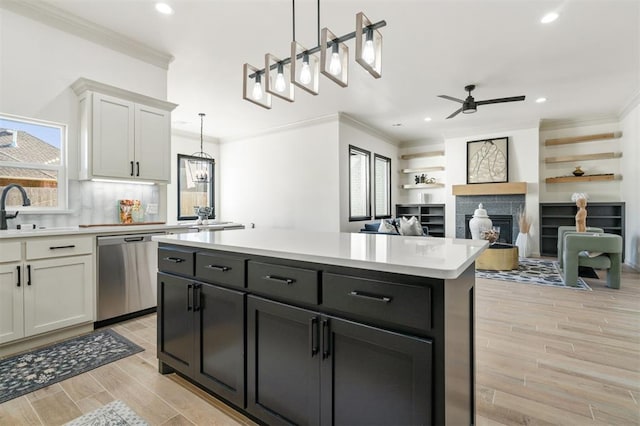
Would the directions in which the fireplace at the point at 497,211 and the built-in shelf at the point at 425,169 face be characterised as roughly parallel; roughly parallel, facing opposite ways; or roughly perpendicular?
roughly parallel

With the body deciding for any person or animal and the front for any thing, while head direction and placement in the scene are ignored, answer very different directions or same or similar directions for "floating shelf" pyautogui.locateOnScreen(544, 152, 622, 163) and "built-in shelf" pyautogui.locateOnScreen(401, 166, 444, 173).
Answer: same or similar directions

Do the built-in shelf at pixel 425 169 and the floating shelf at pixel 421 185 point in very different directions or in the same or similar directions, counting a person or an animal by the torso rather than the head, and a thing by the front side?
same or similar directions

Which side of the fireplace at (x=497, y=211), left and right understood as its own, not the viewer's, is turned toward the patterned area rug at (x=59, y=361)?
front

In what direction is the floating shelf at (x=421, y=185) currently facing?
toward the camera

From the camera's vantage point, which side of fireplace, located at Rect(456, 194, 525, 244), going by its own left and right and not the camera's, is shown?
front

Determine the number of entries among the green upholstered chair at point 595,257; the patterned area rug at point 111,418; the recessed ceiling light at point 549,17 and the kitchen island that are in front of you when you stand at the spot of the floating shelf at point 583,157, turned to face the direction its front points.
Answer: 4

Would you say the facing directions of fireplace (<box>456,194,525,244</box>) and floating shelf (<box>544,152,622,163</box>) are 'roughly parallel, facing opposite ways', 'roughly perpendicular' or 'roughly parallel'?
roughly parallel

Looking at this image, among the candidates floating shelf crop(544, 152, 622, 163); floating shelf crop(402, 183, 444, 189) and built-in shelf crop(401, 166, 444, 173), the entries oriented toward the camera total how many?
3

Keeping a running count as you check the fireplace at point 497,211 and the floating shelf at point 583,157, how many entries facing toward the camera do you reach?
2

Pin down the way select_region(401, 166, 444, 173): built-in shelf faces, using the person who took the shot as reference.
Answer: facing the viewer

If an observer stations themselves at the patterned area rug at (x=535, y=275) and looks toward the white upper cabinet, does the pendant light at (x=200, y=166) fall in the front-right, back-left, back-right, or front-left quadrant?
front-right
